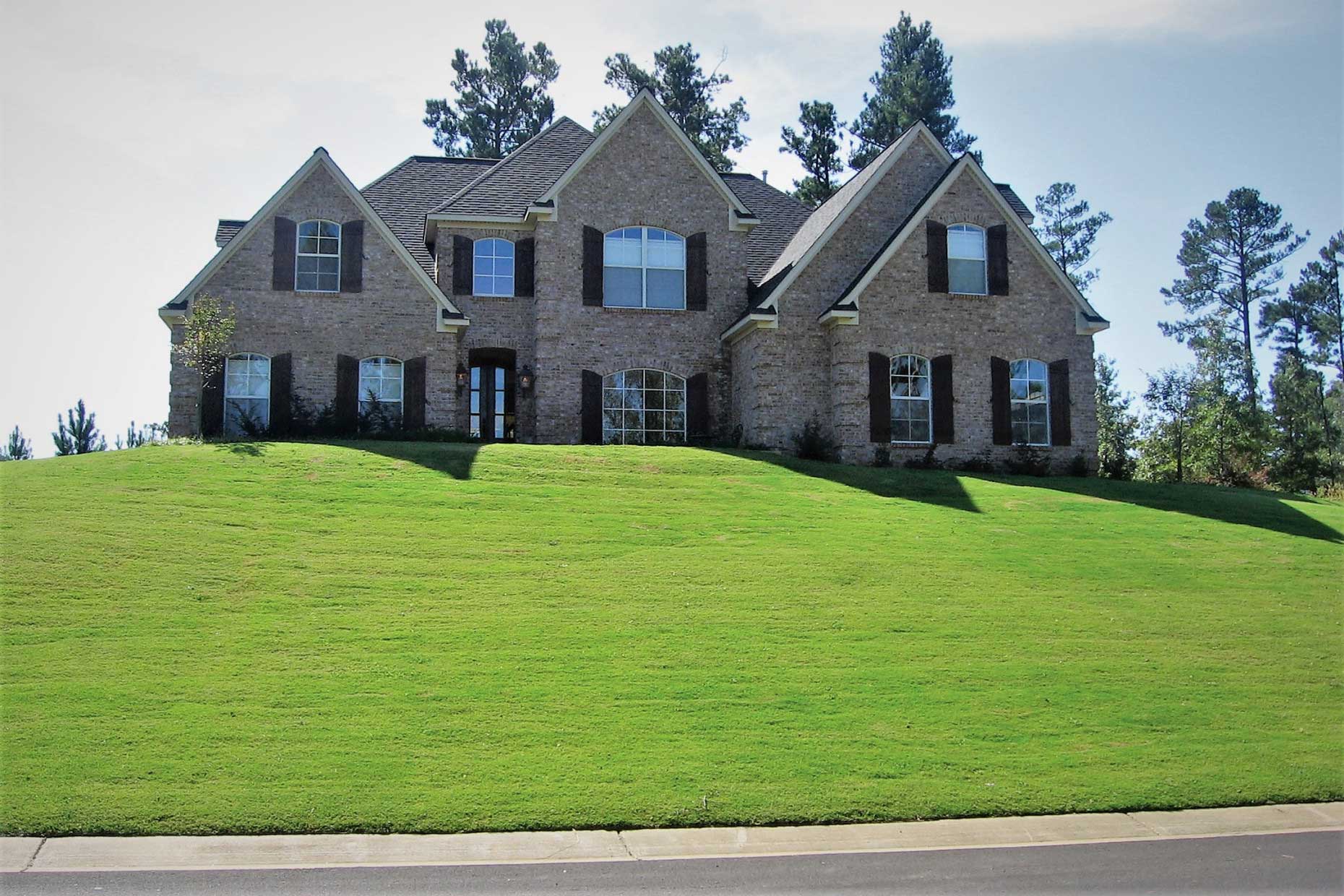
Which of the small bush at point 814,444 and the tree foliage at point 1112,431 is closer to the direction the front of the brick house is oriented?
the small bush

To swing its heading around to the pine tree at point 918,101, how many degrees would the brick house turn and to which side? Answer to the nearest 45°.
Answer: approximately 135° to its left

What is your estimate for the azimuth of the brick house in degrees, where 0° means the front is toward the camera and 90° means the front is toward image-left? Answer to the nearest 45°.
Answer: approximately 0°

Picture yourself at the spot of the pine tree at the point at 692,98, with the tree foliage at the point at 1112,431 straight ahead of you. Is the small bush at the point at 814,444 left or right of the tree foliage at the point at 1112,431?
right

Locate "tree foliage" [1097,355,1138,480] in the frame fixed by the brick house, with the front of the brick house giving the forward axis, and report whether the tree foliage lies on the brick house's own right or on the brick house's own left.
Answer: on the brick house's own left

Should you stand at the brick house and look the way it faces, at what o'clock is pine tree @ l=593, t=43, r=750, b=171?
The pine tree is roughly at 6 o'clock from the brick house.
